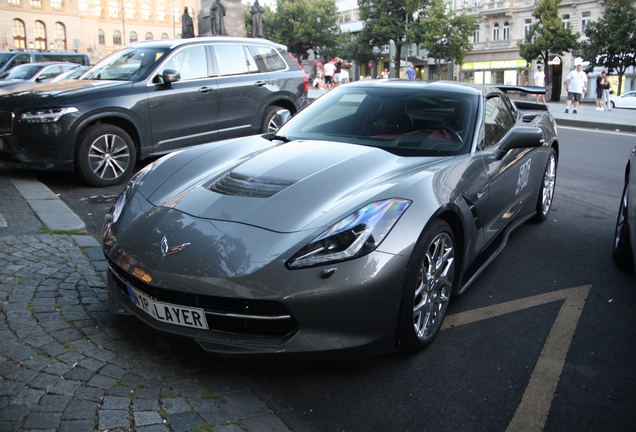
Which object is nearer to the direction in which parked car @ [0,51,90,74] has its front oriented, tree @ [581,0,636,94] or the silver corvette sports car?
the silver corvette sports car

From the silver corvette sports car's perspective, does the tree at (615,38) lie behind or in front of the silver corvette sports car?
behind

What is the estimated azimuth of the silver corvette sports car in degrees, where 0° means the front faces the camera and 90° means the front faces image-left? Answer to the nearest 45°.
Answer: approximately 45°

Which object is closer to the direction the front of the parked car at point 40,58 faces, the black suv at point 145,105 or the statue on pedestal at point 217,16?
the black suv

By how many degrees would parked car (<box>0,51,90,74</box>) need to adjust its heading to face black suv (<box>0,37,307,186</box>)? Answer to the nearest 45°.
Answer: approximately 45° to its left

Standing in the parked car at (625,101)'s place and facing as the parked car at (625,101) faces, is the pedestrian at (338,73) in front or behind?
in front

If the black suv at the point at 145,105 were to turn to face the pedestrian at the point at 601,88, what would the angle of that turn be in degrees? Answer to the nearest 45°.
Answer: approximately 180°

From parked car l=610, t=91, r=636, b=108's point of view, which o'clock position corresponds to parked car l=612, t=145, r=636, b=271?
parked car l=612, t=145, r=636, b=271 is roughly at 9 o'clock from parked car l=610, t=91, r=636, b=108.
